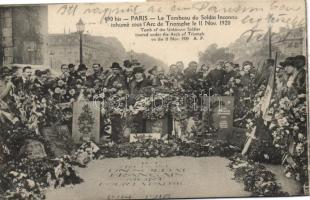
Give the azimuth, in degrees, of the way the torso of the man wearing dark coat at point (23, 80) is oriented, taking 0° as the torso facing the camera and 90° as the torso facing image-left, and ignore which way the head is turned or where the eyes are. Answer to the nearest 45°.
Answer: approximately 315°

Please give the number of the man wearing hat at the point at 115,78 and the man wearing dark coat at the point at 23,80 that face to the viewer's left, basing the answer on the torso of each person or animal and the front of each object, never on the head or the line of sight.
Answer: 0

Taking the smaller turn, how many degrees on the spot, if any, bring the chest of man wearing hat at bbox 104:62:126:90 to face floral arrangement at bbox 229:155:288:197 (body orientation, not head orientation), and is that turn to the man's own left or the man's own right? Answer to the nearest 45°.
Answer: approximately 90° to the man's own left

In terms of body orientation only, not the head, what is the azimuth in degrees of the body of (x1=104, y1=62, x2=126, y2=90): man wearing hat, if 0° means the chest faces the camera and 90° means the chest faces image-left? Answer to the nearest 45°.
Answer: approximately 0°

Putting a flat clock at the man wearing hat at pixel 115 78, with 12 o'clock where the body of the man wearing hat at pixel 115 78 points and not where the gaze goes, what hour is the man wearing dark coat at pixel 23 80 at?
the man wearing dark coat at pixel 23 80 is roughly at 3 o'clock from the man wearing hat at pixel 115 78.
